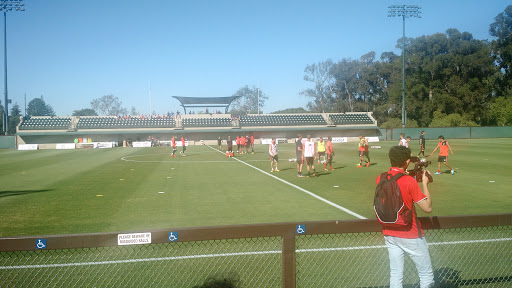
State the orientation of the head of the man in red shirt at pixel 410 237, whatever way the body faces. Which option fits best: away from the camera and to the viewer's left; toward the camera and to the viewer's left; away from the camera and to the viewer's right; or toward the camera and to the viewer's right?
away from the camera and to the viewer's right

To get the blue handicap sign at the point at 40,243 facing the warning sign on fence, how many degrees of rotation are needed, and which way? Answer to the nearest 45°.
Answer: approximately 90° to its left

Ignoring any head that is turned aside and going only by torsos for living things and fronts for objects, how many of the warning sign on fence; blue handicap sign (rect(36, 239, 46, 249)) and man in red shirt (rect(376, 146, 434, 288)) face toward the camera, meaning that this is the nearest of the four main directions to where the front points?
2

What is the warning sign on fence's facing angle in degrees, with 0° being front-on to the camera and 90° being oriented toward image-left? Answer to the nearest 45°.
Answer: approximately 0°

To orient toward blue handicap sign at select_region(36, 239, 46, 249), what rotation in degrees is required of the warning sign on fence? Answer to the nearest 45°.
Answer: approximately 90° to its right

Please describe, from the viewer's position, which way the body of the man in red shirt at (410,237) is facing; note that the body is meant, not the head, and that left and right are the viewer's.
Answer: facing away from the viewer and to the right of the viewer

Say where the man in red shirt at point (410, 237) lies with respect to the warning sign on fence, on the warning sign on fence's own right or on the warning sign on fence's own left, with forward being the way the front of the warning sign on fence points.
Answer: on the warning sign on fence's own left
